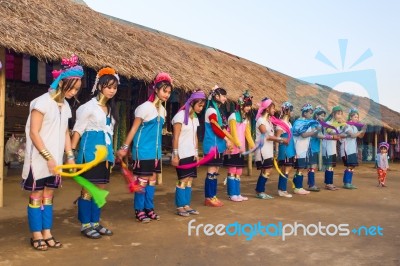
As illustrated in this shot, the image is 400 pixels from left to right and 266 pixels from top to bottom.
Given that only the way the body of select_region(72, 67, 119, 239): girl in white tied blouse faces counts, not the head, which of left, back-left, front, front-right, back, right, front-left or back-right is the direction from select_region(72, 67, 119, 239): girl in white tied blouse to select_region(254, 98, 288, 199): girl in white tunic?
left

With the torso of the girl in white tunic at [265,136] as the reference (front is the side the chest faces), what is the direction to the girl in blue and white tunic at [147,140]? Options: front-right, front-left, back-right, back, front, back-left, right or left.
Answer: back-right

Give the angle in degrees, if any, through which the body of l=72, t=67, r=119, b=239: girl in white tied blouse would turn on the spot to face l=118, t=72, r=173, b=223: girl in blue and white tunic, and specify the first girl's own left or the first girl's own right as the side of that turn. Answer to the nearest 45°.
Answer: approximately 90° to the first girl's own left

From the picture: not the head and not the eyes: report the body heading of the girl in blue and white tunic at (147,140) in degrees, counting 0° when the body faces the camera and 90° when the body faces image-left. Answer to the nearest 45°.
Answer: approximately 315°

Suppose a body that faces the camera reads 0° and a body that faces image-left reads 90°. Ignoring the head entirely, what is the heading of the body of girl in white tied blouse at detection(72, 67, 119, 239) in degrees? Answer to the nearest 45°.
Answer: approximately 315°

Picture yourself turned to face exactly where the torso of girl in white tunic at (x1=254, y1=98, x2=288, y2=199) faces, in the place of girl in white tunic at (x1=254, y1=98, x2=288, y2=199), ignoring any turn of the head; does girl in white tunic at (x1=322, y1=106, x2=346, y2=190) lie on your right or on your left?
on your left

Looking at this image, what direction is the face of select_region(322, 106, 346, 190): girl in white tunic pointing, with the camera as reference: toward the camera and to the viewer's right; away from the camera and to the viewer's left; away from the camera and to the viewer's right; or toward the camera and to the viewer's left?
toward the camera and to the viewer's right

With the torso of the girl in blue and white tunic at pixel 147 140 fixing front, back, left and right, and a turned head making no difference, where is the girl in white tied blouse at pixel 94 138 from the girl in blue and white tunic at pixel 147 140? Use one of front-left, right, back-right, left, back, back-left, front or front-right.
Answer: right

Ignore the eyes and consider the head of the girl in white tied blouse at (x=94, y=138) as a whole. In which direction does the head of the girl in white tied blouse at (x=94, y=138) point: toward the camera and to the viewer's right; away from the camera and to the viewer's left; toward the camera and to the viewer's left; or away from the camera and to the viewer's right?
toward the camera and to the viewer's right

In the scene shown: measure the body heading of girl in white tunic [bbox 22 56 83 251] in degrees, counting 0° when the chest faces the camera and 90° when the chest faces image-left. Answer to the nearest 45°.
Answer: approximately 315°

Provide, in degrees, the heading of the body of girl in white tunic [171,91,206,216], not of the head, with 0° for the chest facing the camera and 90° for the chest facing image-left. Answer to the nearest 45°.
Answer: approximately 315°

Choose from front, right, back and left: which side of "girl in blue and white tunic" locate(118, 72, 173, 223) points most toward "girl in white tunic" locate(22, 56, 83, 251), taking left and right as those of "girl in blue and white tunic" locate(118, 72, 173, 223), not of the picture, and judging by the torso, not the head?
right
